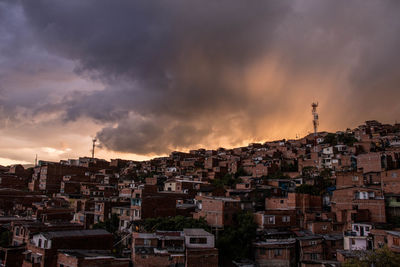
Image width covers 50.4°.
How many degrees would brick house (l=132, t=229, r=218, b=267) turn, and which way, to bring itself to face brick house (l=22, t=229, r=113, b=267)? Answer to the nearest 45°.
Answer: approximately 90° to its right

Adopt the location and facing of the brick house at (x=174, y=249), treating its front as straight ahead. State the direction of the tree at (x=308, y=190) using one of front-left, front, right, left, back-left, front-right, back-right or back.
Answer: back-left

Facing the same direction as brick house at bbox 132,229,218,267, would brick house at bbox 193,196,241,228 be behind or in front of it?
behind

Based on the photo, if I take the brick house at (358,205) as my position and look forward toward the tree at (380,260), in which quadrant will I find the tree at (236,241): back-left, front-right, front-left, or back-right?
front-right

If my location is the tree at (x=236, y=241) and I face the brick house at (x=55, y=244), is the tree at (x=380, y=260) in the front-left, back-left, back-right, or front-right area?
back-left

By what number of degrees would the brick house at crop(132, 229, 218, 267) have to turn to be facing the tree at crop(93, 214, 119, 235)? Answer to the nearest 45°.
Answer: approximately 135° to its right

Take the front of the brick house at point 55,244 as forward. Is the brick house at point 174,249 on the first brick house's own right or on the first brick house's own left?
on the first brick house's own left

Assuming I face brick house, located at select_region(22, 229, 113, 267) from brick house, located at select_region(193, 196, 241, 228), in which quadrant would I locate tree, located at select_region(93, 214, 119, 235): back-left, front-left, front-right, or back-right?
front-right

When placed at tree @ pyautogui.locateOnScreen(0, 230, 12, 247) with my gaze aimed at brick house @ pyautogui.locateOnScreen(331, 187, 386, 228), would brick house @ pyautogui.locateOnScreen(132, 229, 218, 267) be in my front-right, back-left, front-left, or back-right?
front-right

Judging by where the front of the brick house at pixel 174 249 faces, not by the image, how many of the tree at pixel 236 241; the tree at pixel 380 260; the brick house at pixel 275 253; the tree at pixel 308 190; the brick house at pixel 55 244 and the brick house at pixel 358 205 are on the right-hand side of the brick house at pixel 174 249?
1

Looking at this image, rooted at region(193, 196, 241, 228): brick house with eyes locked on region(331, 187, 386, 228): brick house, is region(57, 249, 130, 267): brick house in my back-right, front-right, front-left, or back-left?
back-right

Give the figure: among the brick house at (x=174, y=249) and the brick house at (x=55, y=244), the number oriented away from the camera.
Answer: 0

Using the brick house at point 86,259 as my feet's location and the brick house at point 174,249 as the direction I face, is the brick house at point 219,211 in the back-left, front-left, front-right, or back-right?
front-left

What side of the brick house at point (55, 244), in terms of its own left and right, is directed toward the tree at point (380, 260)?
left

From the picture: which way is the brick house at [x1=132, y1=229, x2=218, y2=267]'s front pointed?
toward the camera
